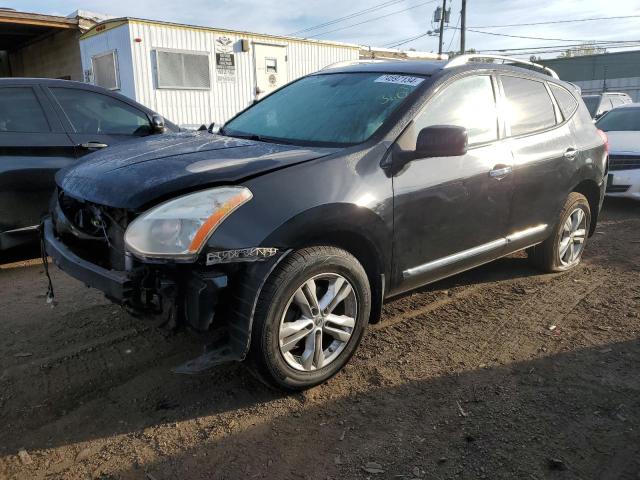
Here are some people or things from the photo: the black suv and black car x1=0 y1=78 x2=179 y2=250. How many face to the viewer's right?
1

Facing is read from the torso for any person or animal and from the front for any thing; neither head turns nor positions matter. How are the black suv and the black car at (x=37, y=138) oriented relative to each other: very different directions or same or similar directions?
very different directions

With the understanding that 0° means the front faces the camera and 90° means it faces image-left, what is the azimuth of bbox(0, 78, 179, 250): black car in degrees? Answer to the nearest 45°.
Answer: approximately 270°

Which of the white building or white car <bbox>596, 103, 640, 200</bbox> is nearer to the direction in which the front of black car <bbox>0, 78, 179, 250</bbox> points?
the white car

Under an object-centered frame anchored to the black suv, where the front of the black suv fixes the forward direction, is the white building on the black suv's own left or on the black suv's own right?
on the black suv's own right

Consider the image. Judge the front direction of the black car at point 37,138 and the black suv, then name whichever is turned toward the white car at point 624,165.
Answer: the black car

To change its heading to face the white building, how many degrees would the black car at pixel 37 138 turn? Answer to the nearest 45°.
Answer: approximately 90° to its left

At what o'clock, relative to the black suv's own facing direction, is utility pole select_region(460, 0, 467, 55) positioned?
The utility pole is roughly at 5 o'clock from the black suv.

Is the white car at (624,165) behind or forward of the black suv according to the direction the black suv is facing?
behind

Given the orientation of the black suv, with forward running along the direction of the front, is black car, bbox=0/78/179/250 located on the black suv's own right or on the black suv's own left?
on the black suv's own right

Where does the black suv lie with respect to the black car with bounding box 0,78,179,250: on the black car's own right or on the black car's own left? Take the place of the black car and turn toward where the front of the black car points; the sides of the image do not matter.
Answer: on the black car's own right
